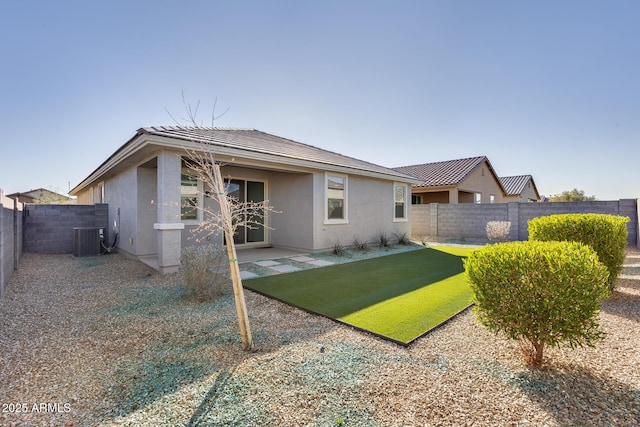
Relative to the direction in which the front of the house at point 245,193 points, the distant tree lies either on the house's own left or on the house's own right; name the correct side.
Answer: on the house's own right

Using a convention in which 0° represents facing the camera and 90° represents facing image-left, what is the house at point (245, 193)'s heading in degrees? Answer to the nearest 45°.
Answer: approximately 135°

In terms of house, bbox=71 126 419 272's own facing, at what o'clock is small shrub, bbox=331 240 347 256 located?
The small shrub is roughly at 5 o'clock from the house.

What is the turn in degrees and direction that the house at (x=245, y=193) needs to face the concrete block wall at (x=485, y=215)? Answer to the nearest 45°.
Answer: approximately 135° to its right

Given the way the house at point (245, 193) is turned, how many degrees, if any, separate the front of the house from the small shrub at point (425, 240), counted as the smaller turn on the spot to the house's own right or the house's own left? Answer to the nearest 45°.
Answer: approximately 135° to the house's own right

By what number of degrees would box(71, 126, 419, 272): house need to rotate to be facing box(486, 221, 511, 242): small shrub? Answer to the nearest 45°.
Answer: approximately 135° to its right

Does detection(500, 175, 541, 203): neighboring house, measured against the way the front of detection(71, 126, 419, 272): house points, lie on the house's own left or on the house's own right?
on the house's own right

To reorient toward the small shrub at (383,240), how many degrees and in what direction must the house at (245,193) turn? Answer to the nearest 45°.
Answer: approximately 135° to its right

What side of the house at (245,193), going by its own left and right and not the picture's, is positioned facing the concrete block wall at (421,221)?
right

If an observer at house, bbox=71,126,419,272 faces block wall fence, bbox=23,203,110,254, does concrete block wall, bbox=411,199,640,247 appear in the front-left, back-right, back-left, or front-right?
back-right

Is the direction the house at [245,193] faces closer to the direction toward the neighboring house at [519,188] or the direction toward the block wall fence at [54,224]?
the block wall fence

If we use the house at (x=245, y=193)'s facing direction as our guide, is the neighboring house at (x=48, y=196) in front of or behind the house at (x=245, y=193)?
in front

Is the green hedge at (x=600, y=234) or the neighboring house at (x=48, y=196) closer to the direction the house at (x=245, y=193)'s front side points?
the neighboring house
